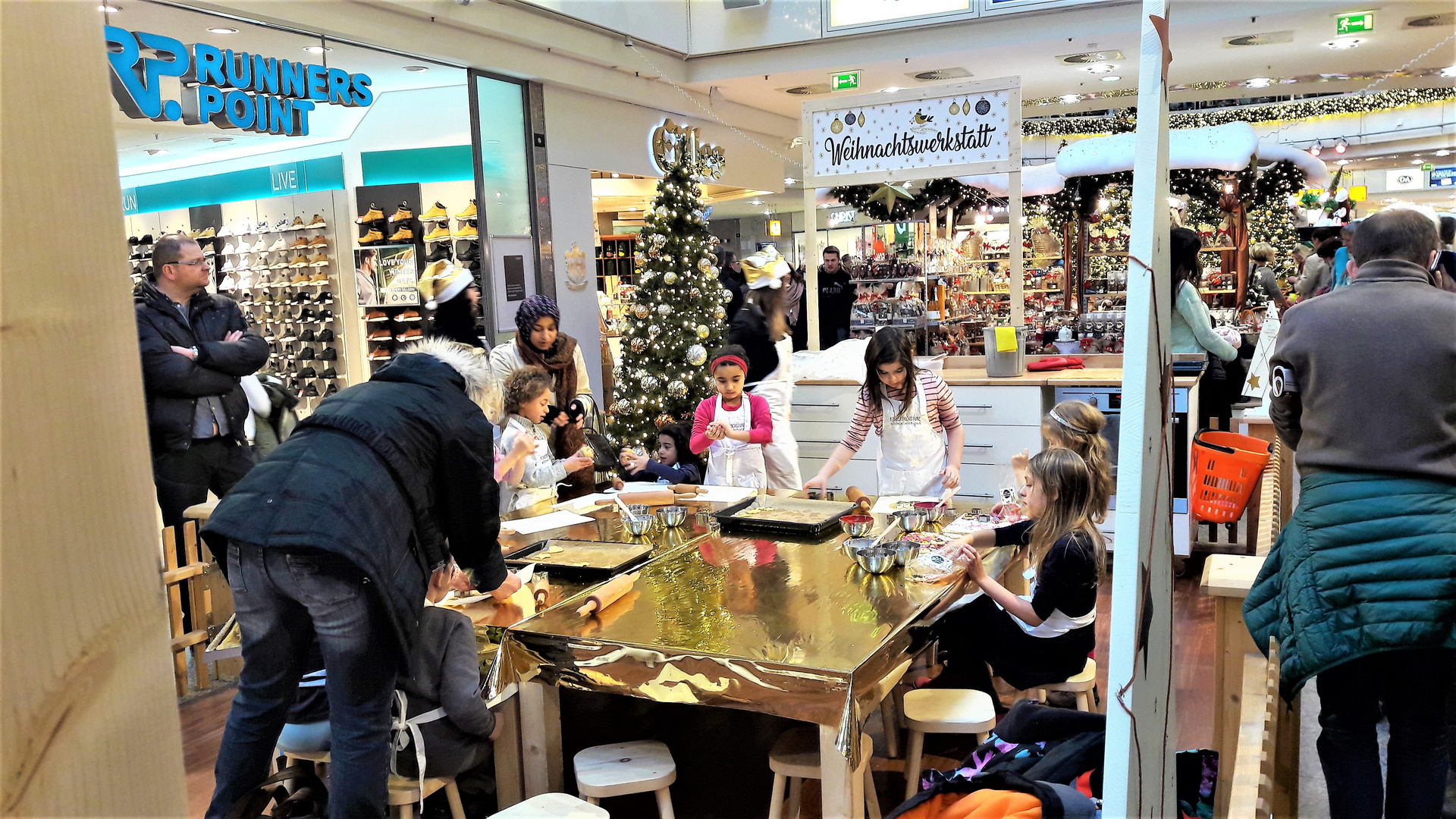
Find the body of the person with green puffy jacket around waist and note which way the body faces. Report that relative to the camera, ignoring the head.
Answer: away from the camera

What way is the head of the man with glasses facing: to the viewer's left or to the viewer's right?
to the viewer's right

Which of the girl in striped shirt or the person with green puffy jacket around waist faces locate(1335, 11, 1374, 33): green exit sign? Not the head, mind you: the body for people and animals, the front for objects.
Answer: the person with green puffy jacket around waist

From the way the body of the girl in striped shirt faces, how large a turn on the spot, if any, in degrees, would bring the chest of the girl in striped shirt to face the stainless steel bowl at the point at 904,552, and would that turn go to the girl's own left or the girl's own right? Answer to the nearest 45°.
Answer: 0° — they already face it

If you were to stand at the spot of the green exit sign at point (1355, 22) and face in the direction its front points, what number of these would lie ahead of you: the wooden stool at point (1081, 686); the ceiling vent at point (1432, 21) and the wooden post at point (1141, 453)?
2

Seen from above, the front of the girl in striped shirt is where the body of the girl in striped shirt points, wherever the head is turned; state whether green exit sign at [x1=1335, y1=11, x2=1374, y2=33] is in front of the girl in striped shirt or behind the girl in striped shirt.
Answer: behind

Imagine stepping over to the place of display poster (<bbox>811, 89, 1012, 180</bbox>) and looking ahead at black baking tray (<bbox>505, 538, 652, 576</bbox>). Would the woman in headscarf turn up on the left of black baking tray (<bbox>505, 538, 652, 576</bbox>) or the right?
right

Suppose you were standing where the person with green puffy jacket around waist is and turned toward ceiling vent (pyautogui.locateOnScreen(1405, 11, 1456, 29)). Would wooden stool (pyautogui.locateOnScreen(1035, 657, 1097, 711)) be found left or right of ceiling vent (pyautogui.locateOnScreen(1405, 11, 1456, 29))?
left

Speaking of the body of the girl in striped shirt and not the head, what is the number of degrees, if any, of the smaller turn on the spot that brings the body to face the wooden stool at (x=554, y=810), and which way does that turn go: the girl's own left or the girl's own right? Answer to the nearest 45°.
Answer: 0° — they already face it

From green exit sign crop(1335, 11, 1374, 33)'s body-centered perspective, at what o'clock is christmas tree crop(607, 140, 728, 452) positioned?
The christmas tree is roughly at 2 o'clock from the green exit sign.

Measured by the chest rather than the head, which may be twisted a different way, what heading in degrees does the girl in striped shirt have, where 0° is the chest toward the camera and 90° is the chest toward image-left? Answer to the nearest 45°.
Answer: approximately 0°

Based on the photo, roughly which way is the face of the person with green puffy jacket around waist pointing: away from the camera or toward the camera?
away from the camera
